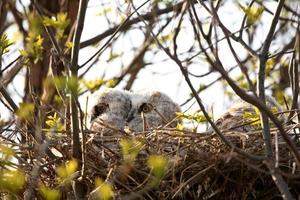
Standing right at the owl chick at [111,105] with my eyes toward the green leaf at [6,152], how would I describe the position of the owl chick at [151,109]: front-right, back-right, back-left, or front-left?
back-left

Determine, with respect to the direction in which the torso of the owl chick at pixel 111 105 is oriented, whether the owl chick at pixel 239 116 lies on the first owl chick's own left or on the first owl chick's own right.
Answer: on the first owl chick's own left

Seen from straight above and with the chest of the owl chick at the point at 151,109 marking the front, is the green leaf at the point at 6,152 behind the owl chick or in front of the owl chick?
in front

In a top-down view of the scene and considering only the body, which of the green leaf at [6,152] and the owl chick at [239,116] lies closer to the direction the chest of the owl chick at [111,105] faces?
the green leaf

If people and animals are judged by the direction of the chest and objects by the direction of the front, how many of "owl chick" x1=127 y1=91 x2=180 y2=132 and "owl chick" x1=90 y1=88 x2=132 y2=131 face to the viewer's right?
0

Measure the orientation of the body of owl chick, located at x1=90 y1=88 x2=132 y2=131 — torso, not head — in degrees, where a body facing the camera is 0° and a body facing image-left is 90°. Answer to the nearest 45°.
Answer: approximately 45°

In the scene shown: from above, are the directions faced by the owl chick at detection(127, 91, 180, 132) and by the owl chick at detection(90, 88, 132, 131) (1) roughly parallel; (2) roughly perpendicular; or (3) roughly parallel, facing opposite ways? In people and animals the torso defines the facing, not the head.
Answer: roughly parallel

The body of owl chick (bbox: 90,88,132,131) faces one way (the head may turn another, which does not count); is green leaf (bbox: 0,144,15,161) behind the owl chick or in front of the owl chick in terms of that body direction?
in front

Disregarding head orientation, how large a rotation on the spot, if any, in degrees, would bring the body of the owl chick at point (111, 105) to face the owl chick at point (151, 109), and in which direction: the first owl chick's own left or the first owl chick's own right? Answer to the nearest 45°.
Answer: approximately 135° to the first owl chick's own left
